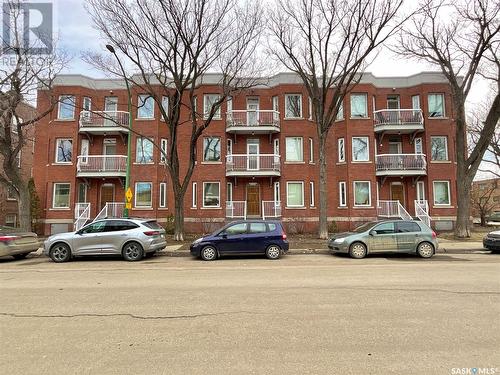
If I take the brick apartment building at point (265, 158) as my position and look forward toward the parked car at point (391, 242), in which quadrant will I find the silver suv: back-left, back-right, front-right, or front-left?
front-right

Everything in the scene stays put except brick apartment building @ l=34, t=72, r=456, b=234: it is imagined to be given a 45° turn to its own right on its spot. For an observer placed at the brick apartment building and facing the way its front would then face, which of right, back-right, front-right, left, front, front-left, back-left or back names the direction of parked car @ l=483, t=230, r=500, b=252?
left

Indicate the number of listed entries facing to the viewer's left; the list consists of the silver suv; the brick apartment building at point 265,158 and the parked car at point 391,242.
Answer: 2

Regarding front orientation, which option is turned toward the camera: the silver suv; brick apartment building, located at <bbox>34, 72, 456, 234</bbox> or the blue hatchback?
the brick apartment building

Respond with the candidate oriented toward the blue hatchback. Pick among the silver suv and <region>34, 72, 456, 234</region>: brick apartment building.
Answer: the brick apartment building

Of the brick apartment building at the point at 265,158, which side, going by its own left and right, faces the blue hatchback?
front

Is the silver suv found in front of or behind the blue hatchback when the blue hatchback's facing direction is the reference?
in front

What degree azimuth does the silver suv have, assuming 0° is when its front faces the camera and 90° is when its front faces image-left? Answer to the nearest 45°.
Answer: approximately 90°

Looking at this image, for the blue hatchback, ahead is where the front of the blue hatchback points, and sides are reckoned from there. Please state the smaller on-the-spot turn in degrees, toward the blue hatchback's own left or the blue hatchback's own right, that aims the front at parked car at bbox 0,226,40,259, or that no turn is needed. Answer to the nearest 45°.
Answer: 0° — it already faces it

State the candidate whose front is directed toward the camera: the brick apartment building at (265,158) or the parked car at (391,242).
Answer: the brick apartment building

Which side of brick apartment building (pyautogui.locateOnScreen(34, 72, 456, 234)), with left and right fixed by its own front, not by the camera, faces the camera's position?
front

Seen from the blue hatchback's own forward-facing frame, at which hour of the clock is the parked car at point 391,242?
The parked car is roughly at 6 o'clock from the blue hatchback.

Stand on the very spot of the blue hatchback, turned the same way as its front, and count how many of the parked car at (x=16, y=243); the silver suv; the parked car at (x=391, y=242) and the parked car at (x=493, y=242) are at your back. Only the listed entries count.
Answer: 2

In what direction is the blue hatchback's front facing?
to the viewer's left

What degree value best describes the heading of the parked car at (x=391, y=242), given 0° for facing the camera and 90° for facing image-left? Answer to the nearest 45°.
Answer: approximately 90°

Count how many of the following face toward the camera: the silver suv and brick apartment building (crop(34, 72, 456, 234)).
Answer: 1

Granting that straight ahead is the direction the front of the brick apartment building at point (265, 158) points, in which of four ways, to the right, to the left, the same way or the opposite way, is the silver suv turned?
to the right

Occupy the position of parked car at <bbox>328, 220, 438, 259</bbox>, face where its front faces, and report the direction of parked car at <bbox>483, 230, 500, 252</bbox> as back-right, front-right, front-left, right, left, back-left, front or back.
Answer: back-right

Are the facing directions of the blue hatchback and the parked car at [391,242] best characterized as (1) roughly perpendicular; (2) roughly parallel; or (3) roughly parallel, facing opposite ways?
roughly parallel

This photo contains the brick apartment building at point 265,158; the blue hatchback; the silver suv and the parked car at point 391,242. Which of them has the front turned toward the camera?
the brick apartment building
